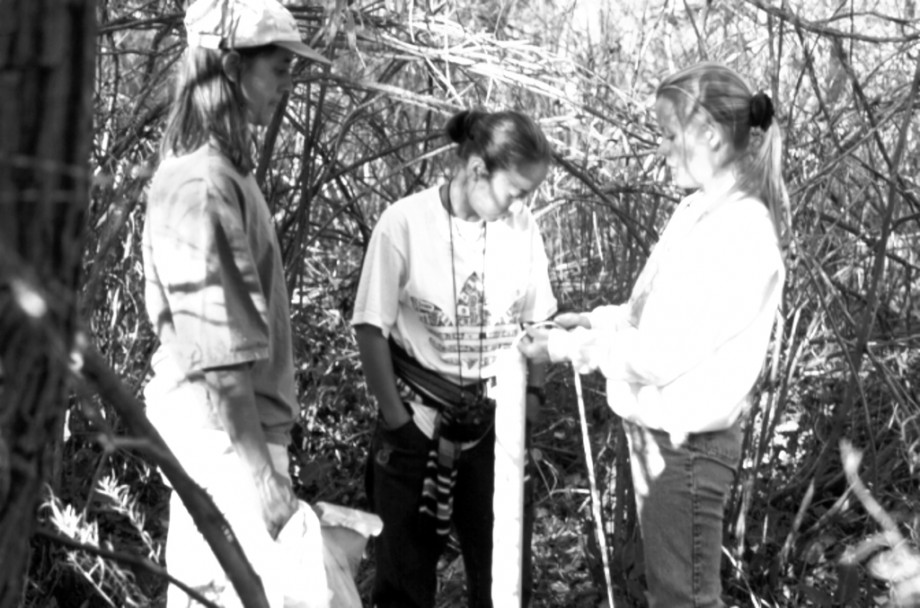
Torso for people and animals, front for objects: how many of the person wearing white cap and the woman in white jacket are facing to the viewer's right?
1

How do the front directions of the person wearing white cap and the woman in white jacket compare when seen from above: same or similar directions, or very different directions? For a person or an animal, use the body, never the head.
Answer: very different directions

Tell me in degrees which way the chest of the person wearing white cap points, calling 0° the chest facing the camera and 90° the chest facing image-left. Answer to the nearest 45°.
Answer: approximately 270°

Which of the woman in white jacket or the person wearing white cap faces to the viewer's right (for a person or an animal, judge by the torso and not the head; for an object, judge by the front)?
the person wearing white cap

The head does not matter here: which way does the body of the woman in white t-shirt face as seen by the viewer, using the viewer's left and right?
facing the viewer and to the right of the viewer

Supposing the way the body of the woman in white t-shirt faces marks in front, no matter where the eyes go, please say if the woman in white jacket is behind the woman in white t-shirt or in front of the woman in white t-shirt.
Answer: in front

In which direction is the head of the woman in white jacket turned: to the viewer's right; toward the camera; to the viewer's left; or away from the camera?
to the viewer's left

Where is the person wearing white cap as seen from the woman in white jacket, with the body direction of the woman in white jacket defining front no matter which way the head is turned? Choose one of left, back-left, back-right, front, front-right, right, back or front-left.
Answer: front-left

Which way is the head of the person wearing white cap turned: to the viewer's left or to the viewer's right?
to the viewer's right

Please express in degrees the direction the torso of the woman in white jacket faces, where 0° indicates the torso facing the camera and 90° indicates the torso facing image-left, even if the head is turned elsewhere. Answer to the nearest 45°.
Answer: approximately 90°

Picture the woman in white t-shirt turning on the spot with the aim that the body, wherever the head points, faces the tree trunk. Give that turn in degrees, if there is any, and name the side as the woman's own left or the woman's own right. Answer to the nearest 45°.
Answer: approximately 45° to the woman's own right

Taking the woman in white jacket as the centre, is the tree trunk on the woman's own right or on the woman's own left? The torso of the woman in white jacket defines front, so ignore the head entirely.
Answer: on the woman's own left
